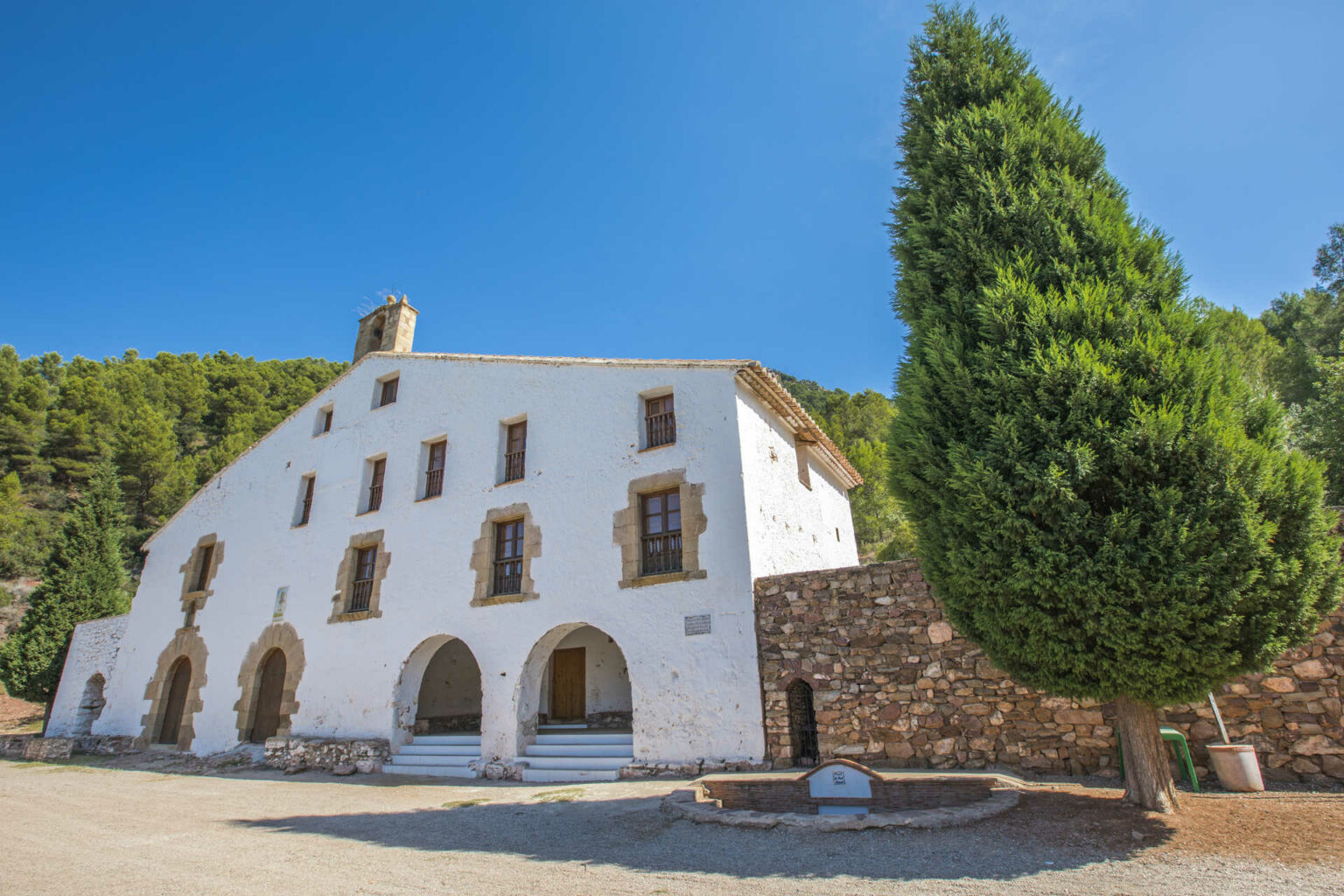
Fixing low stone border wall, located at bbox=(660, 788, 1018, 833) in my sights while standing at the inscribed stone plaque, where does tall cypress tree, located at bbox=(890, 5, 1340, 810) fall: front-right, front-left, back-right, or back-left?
front-left

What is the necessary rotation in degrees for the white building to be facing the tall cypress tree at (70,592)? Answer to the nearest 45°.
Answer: approximately 90° to its right

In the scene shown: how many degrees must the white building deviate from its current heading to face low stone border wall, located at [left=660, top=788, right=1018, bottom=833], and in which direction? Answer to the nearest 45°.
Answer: approximately 45° to its left

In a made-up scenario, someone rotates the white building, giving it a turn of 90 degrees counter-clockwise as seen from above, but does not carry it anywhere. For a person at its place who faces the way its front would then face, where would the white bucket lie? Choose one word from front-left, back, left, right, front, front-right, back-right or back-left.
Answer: front

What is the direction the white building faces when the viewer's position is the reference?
facing the viewer and to the left of the viewer

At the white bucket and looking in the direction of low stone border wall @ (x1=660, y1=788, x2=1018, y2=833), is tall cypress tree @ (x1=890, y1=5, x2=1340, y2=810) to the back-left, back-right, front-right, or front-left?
front-left

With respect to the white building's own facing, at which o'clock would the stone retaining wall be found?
The stone retaining wall is roughly at 9 o'clock from the white building.

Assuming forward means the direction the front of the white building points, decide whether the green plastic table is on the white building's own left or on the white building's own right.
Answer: on the white building's own left

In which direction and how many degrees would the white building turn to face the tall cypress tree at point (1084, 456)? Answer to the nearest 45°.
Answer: approximately 90° to its left
